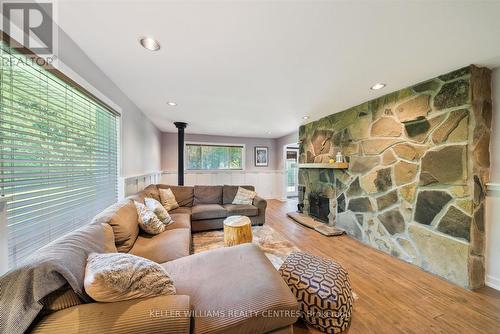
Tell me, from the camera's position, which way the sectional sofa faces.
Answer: facing to the right of the viewer

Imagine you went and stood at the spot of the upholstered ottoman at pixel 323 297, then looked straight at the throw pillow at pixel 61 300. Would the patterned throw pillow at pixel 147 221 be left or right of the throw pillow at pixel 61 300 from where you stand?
right

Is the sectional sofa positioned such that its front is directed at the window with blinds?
no

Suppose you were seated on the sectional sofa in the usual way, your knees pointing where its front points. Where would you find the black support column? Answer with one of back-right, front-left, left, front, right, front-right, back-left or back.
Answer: left

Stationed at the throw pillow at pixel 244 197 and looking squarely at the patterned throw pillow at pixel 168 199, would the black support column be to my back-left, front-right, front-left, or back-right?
front-right

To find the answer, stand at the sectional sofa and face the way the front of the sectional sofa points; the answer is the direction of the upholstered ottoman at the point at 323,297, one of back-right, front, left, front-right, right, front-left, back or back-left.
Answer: front

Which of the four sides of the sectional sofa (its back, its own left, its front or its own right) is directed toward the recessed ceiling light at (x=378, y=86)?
front

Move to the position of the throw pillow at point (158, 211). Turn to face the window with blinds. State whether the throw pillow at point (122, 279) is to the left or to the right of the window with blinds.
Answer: left
